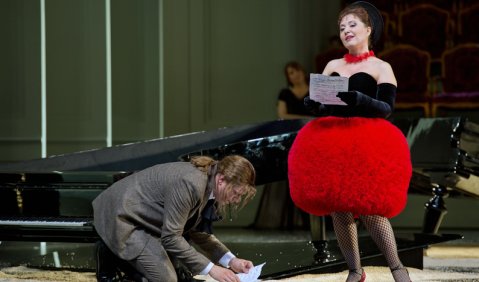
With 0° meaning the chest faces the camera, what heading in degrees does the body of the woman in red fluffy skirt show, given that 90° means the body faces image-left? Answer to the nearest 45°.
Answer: approximately 45°
